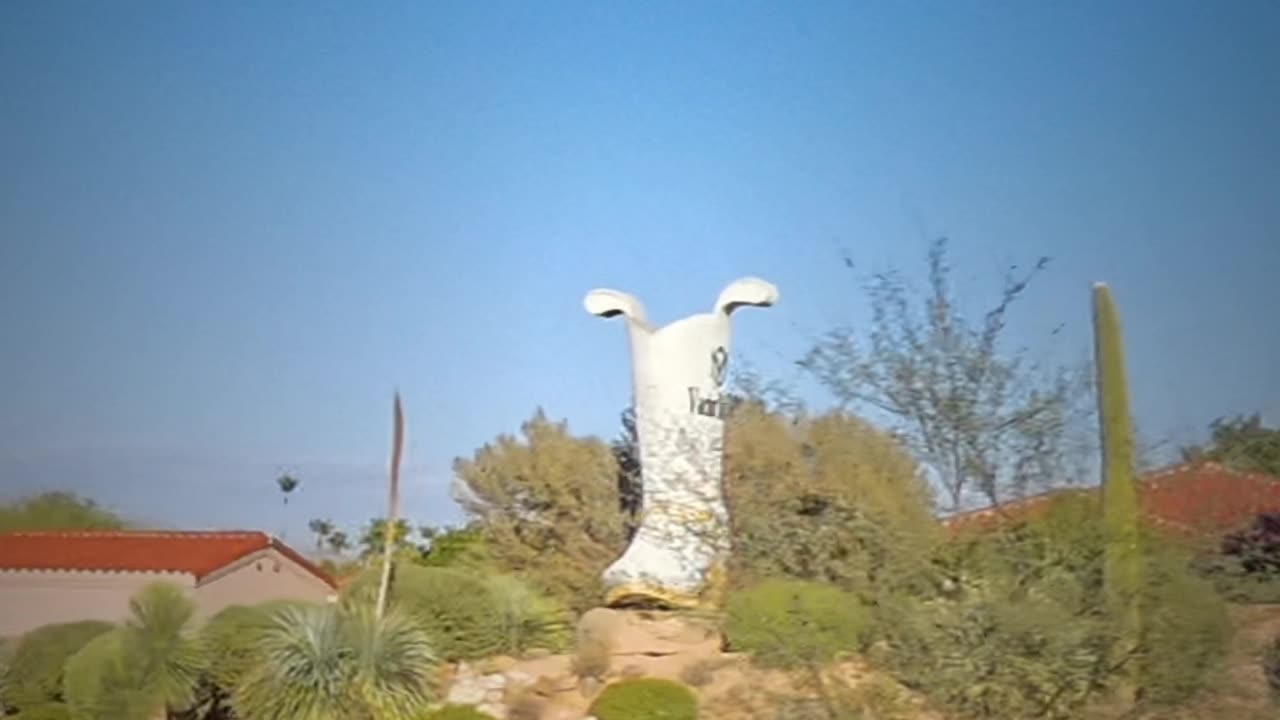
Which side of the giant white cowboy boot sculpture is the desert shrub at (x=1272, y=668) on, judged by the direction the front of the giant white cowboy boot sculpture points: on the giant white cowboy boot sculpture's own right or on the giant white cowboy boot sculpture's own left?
on the giant white cowboy boot sculpture's own left

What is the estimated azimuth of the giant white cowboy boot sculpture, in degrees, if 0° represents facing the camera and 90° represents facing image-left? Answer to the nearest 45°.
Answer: approximately 45°

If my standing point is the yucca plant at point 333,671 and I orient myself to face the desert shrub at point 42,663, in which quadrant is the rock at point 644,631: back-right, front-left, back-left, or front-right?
back-right

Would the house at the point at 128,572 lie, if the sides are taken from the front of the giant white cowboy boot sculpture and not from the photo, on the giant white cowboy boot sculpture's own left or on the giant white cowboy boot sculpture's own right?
on the giant white cowboy boot sculpture's own right
